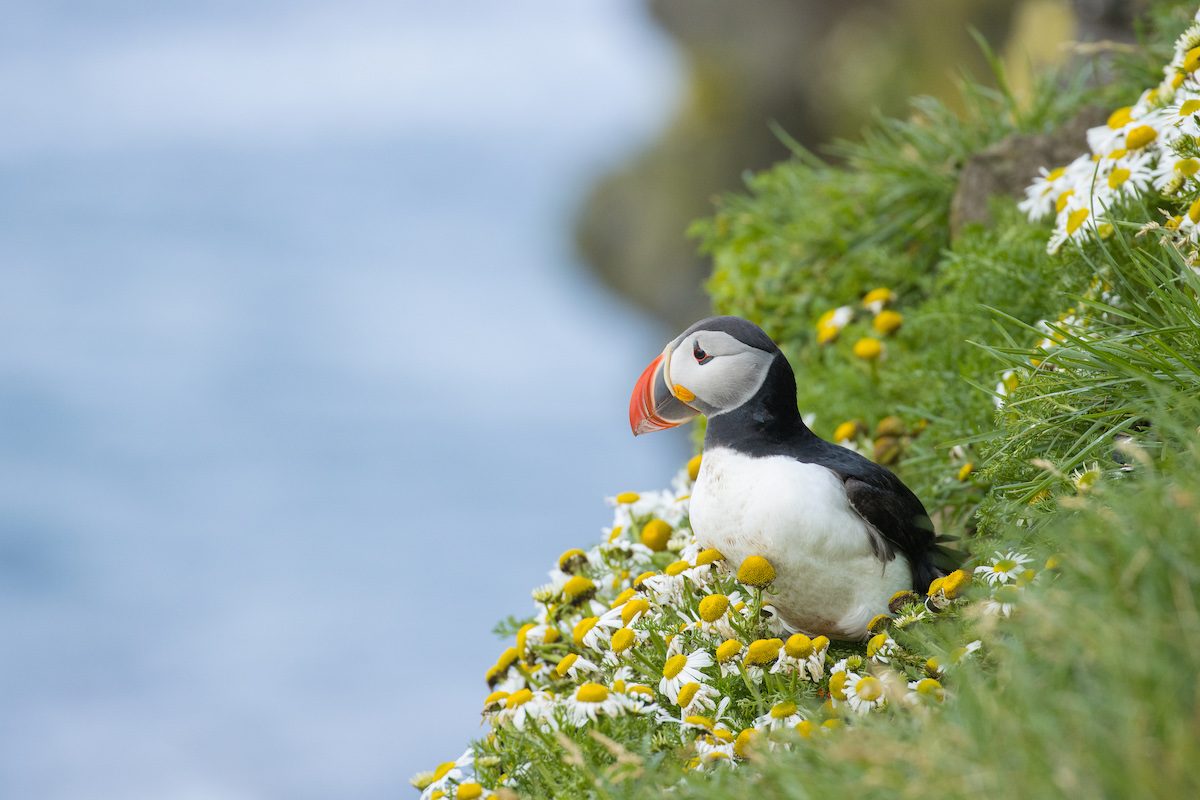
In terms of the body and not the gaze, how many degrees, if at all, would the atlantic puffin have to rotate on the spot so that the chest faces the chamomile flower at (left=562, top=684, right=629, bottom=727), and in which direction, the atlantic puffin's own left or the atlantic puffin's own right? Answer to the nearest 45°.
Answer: approximately 45° to the atlantic puffin's own right

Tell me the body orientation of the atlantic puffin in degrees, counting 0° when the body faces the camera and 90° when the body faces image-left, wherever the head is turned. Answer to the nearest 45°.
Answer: approximately 45°
